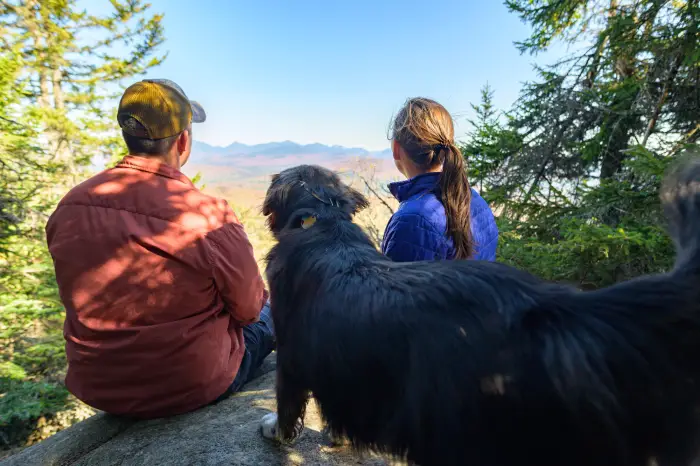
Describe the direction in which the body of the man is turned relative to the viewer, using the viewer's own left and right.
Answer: facing away from the viewer and to the right of the viewer

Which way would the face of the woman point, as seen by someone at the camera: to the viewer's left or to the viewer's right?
to the viewer's left

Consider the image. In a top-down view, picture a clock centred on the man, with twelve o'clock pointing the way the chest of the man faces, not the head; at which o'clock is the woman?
The woman is roughly at 2 o'clock from the man.

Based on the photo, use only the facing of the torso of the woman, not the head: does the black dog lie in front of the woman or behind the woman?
behind

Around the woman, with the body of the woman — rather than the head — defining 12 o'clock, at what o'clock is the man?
The man is roughly at 10 o'clock from the woman.

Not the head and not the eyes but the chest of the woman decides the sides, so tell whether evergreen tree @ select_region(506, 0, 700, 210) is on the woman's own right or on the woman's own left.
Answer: on the woman's own right

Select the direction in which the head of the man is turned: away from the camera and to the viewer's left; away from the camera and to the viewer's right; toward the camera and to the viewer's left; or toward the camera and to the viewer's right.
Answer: away from the camera and to the viewer's right

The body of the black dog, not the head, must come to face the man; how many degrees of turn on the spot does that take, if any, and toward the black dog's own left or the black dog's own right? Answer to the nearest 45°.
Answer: approximately 45° to the black dog's own left

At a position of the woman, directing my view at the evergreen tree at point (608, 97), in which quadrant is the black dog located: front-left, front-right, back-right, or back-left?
back-right

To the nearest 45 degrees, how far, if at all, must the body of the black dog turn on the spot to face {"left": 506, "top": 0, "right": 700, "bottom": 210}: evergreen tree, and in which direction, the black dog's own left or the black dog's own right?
approximately 45° to the black dog's own right

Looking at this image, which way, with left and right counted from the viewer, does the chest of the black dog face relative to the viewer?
facing away from the viewer and to the left of the viewer

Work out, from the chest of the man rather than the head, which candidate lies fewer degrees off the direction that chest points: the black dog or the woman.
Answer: the woman

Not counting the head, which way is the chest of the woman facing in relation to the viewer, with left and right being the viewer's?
facing away from the viewer and to the left of the viewer
